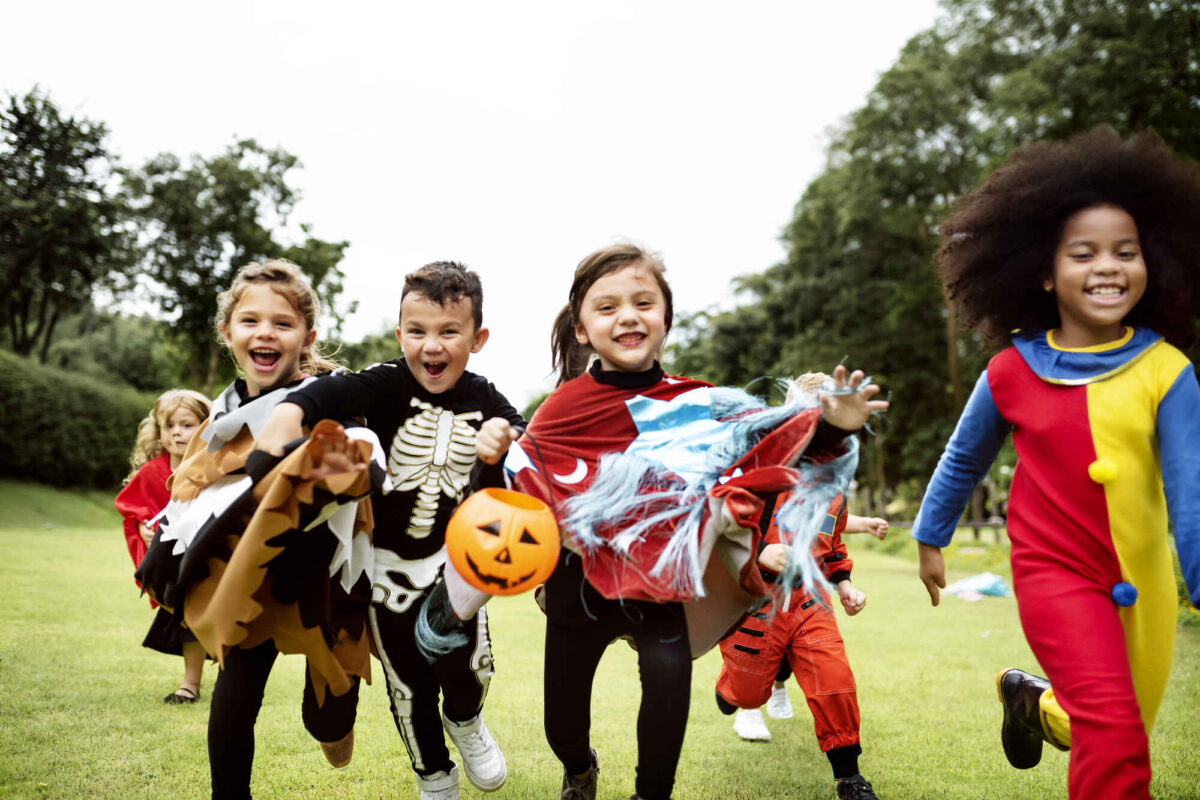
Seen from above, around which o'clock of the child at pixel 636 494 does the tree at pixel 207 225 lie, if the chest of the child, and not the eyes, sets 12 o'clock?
The tree is roughly at 5 o'clock from the child.

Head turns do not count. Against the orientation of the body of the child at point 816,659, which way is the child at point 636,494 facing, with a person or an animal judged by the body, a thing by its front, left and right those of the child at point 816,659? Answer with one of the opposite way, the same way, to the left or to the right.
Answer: the same way

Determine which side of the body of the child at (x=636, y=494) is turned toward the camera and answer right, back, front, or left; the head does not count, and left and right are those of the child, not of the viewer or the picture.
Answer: front

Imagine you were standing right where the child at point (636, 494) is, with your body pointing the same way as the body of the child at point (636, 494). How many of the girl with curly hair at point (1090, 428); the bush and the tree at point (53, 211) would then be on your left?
1

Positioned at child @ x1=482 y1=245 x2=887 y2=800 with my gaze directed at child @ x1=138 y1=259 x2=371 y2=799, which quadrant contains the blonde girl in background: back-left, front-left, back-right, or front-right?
front-right

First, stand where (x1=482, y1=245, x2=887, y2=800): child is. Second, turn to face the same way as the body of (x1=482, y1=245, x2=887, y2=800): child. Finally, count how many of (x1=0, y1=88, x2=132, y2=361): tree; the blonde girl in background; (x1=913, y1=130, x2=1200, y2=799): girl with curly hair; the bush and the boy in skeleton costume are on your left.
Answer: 1

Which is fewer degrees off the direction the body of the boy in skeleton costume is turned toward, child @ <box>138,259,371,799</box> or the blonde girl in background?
the child

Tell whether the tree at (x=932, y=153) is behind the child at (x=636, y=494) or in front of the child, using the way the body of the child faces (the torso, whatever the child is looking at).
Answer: behind

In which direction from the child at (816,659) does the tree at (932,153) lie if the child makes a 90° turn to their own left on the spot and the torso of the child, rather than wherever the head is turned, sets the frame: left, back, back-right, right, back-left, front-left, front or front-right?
left

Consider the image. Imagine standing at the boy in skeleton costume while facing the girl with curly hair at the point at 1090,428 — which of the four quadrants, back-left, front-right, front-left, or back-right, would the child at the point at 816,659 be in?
front-left

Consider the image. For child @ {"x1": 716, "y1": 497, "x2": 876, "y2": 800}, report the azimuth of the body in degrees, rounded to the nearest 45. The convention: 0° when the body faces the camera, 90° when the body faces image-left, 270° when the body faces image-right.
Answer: approximately 0°

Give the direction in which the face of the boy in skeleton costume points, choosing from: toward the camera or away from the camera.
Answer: toward the camera

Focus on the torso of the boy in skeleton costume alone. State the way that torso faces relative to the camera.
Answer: toward the camera

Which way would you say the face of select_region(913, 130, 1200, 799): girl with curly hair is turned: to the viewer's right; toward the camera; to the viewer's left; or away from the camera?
toward the camera

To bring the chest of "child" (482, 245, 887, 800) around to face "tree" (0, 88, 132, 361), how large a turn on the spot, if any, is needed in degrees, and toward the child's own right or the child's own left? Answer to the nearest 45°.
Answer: approximately 135° to the child's own right

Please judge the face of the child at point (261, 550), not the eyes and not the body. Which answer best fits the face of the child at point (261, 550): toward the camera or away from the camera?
toward the camera

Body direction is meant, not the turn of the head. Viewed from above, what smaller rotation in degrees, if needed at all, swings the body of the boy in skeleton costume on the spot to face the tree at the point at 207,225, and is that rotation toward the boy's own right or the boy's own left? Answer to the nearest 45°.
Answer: approximately 180°

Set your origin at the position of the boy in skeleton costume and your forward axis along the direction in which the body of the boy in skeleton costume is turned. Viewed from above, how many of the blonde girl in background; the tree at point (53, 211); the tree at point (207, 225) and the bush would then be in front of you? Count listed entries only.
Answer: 0
